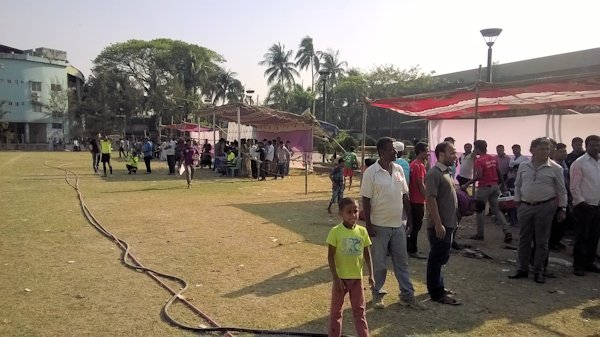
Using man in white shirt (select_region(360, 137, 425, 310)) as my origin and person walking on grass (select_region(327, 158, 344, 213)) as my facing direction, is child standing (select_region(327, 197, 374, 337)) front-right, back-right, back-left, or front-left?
back-left

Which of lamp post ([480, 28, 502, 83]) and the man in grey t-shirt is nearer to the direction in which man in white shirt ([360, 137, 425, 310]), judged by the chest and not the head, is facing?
the man in grey t-shirt

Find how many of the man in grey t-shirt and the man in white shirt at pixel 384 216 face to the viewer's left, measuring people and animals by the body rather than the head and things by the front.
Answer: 0

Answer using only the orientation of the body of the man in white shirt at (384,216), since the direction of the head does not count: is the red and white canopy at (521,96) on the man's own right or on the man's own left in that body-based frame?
on the man's own left

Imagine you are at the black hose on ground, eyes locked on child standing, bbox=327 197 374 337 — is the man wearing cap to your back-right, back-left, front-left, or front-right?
front-left
